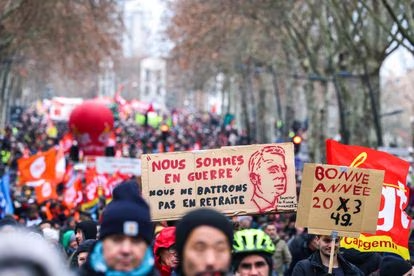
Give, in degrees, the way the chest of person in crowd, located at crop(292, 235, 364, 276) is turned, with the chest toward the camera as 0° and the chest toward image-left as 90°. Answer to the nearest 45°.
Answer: approximately 315°

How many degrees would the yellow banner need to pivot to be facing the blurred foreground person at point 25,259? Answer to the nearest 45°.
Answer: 0° — it already faces them

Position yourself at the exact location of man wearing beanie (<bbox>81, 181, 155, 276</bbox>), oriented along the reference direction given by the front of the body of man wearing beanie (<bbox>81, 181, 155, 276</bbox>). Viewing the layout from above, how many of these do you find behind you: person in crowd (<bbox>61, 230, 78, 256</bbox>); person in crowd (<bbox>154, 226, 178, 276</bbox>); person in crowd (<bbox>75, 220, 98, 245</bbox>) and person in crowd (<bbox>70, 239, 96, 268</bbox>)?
4

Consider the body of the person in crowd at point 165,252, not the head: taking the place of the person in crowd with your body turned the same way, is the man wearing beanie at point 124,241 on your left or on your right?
on your right

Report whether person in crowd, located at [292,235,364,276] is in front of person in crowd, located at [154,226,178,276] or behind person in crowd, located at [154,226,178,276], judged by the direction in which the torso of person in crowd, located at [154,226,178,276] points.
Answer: in front

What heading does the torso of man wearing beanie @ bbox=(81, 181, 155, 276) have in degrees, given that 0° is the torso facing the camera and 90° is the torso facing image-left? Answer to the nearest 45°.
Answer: approximately 0°

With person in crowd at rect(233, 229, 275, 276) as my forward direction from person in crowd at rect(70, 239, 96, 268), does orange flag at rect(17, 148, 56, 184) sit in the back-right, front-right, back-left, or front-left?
back-left

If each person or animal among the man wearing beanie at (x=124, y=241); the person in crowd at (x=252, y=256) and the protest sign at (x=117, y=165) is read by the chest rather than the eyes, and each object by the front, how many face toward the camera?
3
